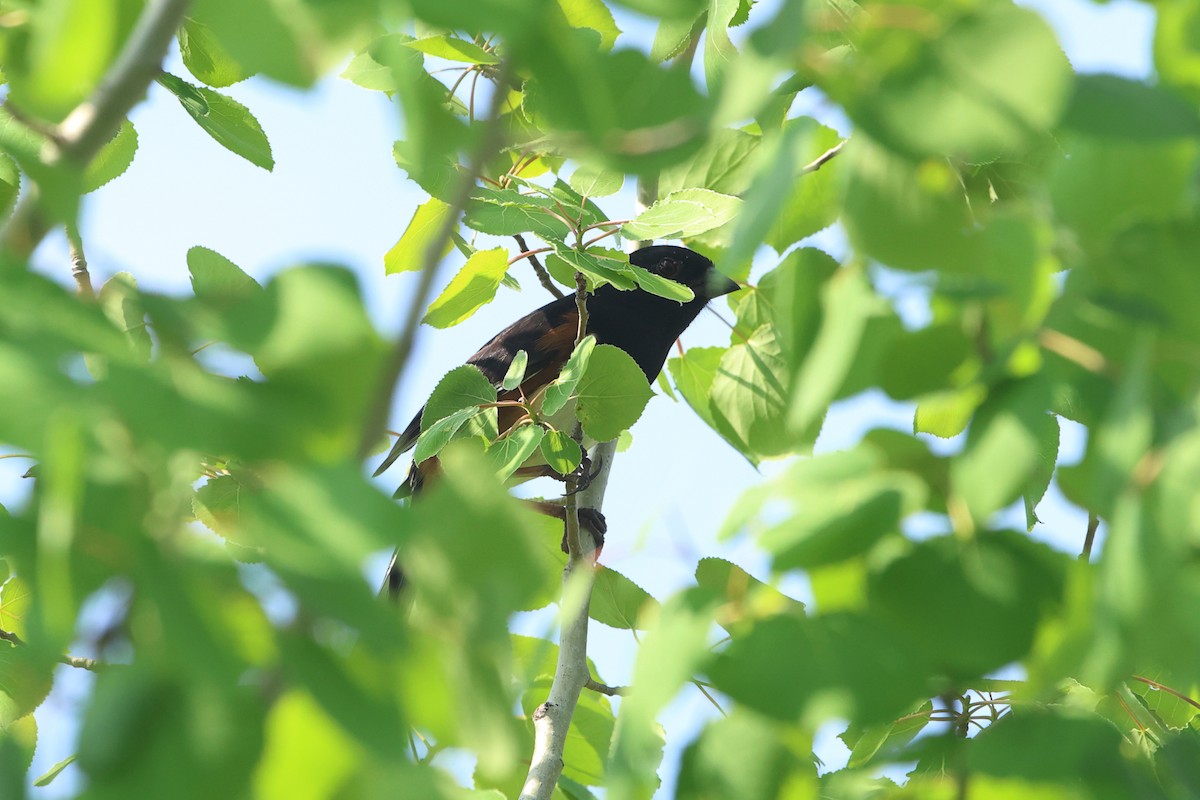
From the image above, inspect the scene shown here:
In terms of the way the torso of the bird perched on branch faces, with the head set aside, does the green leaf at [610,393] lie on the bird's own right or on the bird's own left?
on the bird's own right

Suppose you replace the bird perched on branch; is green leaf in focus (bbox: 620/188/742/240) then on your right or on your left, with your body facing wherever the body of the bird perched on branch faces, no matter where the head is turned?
on your right

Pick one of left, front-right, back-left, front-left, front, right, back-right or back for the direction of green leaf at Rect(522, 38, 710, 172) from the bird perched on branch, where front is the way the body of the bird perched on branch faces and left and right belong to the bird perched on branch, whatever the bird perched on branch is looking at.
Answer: right

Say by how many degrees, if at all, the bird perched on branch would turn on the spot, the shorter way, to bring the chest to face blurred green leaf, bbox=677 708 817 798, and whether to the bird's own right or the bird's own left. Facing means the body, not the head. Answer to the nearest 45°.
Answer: approximately 90° to the bird's own right

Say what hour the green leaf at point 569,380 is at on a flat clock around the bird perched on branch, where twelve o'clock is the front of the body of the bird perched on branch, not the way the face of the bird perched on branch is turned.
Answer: The green leaf is roughly at 3 o'clock from the bird perched on branch.

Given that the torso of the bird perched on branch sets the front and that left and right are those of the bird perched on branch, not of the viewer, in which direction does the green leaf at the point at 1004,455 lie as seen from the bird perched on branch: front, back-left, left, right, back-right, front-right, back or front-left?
right

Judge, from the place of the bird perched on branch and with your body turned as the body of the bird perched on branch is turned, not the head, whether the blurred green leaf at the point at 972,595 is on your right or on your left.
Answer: on your right

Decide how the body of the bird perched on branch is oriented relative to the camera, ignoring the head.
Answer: to the viewer's right
